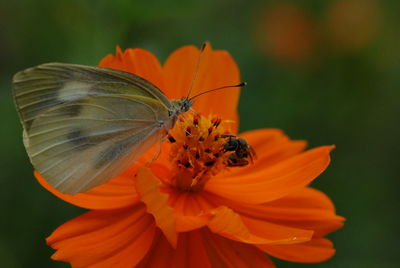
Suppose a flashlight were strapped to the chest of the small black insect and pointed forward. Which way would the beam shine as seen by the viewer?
to the viewer's left

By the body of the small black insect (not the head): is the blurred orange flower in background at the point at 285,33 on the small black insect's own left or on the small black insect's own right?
on the small black insect's own right

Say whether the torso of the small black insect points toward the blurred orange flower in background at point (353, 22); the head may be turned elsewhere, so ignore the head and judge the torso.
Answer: no
